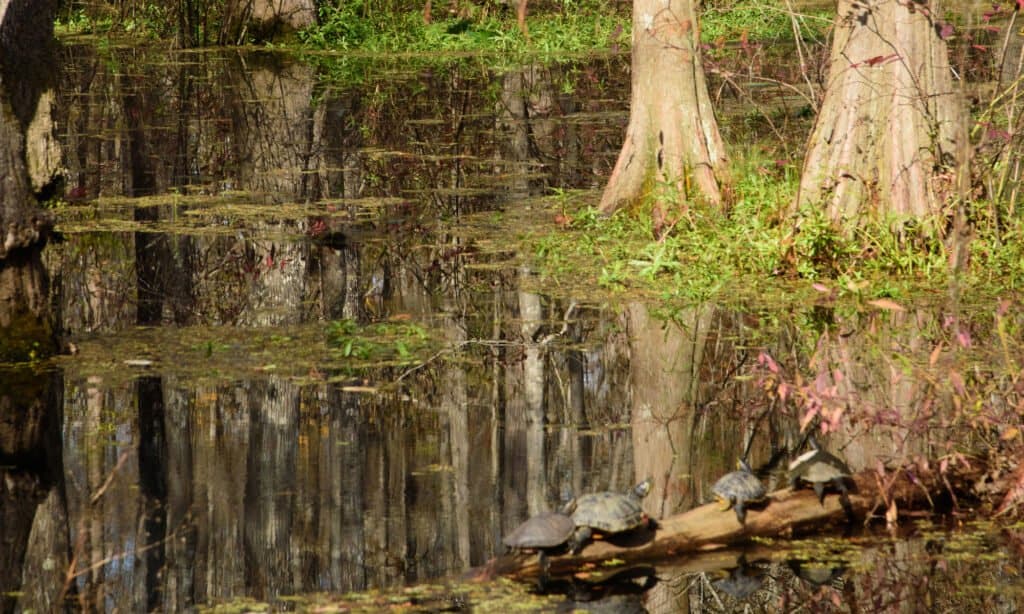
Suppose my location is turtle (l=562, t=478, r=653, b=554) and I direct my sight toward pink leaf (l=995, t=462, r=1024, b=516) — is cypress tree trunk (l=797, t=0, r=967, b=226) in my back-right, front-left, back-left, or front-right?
front-left

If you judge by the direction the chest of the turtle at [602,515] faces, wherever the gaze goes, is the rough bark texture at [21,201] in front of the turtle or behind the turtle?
behind

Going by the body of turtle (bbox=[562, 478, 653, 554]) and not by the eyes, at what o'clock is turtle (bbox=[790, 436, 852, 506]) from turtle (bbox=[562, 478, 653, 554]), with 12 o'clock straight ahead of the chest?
turtle (bbox=[790, 436, 852, 506]) is roughly at 11 o'clock from turtle (bbox=[562, 478, 653, 554]).

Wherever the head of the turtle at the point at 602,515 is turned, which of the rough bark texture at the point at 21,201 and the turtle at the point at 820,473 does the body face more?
the turtle

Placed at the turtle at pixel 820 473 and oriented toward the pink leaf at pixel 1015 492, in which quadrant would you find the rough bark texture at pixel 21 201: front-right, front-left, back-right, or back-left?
back-left

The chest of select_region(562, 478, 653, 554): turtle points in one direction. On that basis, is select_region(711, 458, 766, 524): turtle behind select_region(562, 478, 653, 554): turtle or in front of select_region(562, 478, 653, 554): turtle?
in front

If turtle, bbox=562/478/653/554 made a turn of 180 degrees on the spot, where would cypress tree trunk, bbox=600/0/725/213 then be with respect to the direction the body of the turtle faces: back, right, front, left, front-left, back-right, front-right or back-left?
right

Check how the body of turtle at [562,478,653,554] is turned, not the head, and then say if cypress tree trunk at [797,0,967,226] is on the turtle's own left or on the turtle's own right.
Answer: on the turtle's own left

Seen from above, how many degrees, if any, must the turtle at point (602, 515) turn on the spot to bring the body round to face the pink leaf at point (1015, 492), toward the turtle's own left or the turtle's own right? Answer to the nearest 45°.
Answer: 0° — it already faces it

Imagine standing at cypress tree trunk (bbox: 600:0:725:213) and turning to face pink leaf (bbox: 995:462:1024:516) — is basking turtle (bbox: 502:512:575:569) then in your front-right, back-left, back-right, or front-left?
front-right

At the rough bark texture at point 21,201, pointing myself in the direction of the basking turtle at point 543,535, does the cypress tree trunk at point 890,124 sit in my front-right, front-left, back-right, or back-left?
front-left

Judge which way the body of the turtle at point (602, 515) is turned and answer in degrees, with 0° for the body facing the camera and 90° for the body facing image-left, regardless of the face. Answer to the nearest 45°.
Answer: approximately 270°
